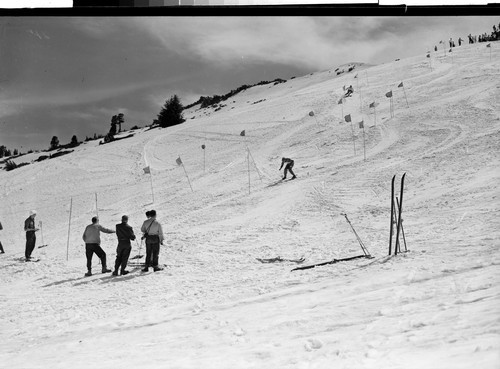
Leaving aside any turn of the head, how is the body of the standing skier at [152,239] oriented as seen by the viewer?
away from the camera

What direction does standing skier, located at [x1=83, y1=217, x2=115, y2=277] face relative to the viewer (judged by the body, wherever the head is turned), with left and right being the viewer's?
facing away from the viewer and to the right of the viewer

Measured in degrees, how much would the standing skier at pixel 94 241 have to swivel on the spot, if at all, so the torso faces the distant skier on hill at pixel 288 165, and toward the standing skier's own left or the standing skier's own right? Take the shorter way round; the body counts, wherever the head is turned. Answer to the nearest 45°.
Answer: approximately 45° to the standing skier's own right

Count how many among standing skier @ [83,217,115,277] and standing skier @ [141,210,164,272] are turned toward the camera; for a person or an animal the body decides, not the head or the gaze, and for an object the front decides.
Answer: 0
